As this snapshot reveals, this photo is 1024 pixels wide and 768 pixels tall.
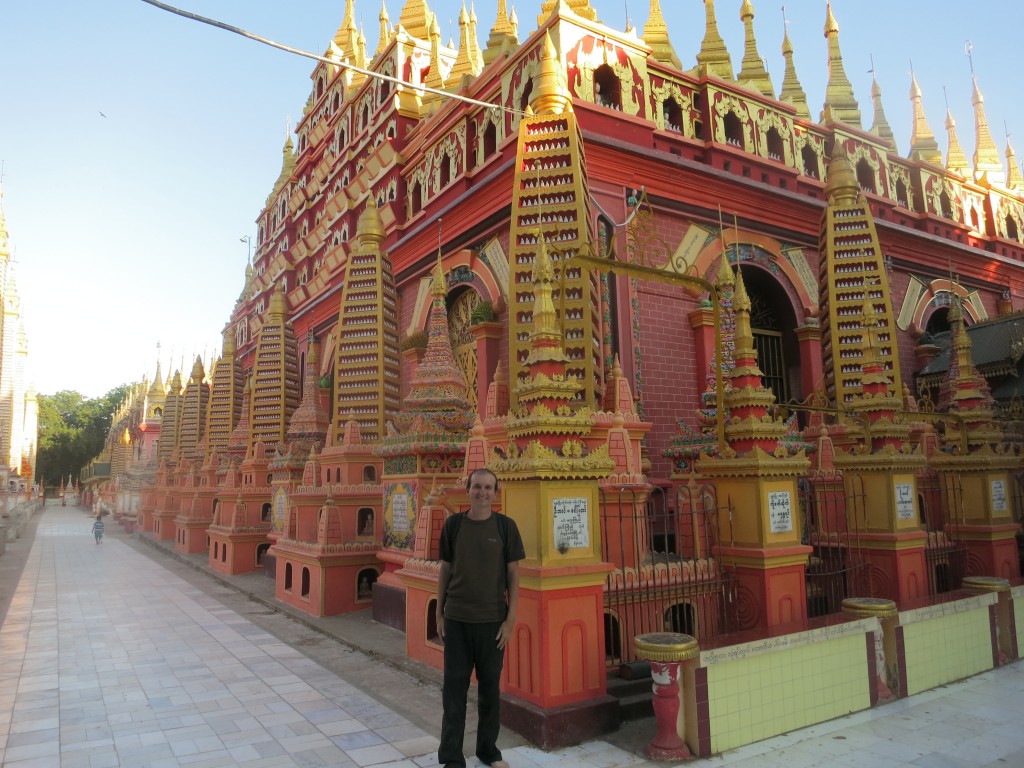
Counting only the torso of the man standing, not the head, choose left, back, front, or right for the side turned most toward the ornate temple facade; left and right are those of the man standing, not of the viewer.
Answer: back

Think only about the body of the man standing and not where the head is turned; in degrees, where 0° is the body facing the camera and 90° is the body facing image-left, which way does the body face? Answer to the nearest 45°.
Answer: approximately 0°
